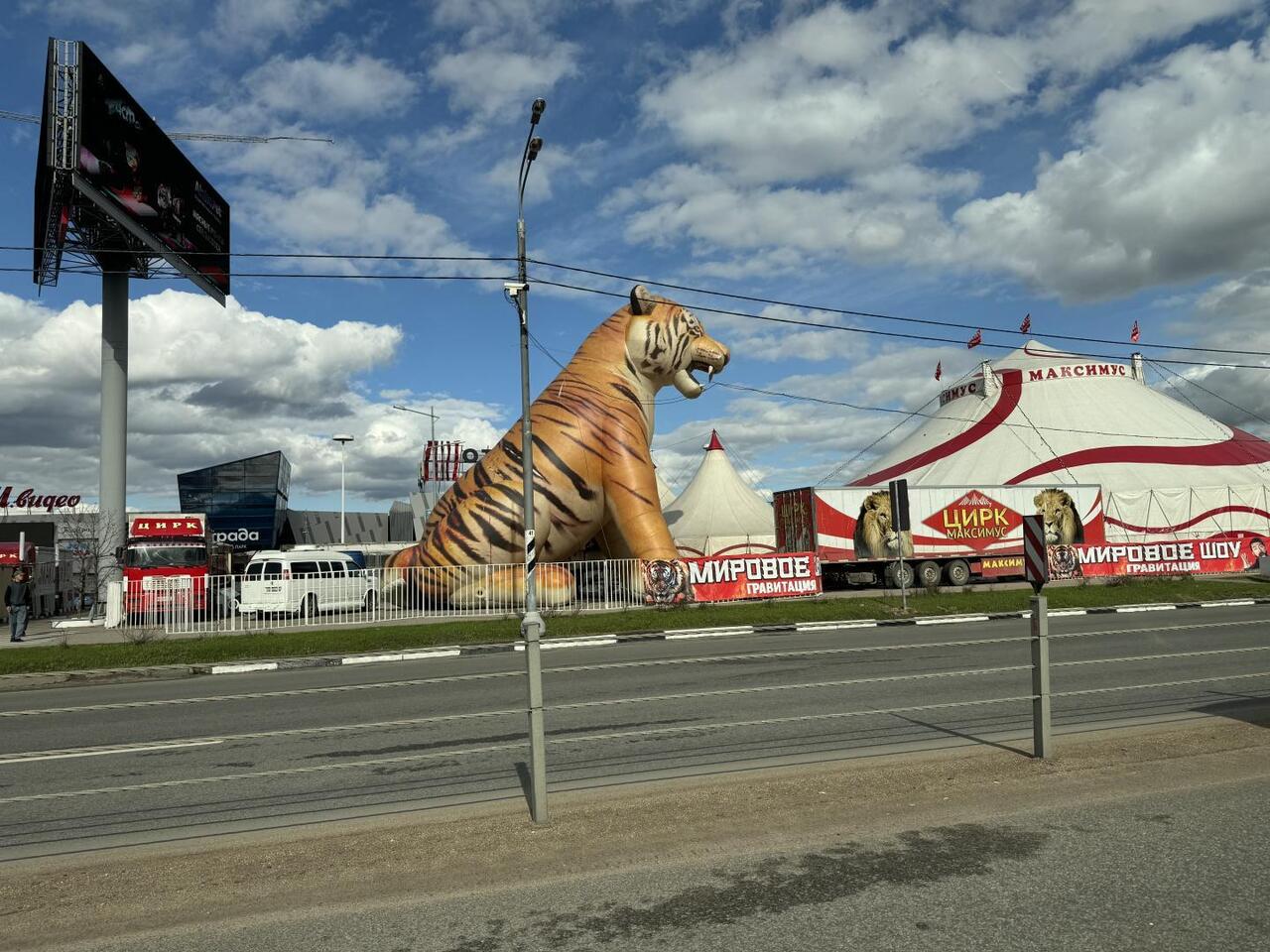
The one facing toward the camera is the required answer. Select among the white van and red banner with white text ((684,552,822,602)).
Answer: the red banner with white text

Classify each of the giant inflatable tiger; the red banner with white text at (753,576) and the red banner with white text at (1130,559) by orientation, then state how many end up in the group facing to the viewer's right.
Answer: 1

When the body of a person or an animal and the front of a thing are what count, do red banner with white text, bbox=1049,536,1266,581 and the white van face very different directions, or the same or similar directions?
very different directions

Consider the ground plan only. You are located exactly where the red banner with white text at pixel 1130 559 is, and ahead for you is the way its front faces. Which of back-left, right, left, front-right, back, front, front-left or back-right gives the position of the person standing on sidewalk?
front-right

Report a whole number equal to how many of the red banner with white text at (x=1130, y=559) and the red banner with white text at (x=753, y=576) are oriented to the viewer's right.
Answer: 0

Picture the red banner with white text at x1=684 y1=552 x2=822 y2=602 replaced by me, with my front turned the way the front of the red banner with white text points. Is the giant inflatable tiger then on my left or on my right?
on my right

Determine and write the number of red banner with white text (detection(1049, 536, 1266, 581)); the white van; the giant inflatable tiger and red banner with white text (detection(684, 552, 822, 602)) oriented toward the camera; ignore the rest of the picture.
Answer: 2

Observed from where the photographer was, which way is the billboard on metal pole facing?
facing the viewer and to the right of the viewer

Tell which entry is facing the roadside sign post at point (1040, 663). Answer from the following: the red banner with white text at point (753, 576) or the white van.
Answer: the red banner with white text

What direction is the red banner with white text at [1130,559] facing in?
toward the camera

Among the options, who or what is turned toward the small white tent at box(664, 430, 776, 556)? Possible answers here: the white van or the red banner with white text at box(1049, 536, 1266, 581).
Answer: the white van

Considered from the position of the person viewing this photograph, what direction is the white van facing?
facing away from the viewer and to the right of the viewer

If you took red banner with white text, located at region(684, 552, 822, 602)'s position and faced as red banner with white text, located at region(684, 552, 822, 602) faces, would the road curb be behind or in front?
in front

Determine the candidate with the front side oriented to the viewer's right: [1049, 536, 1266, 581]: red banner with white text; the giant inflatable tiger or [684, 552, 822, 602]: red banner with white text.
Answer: the giant inflatable tiger

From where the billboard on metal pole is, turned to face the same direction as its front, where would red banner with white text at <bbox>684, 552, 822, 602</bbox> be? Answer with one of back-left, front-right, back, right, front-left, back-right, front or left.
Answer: front

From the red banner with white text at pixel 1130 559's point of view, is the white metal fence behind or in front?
in front
